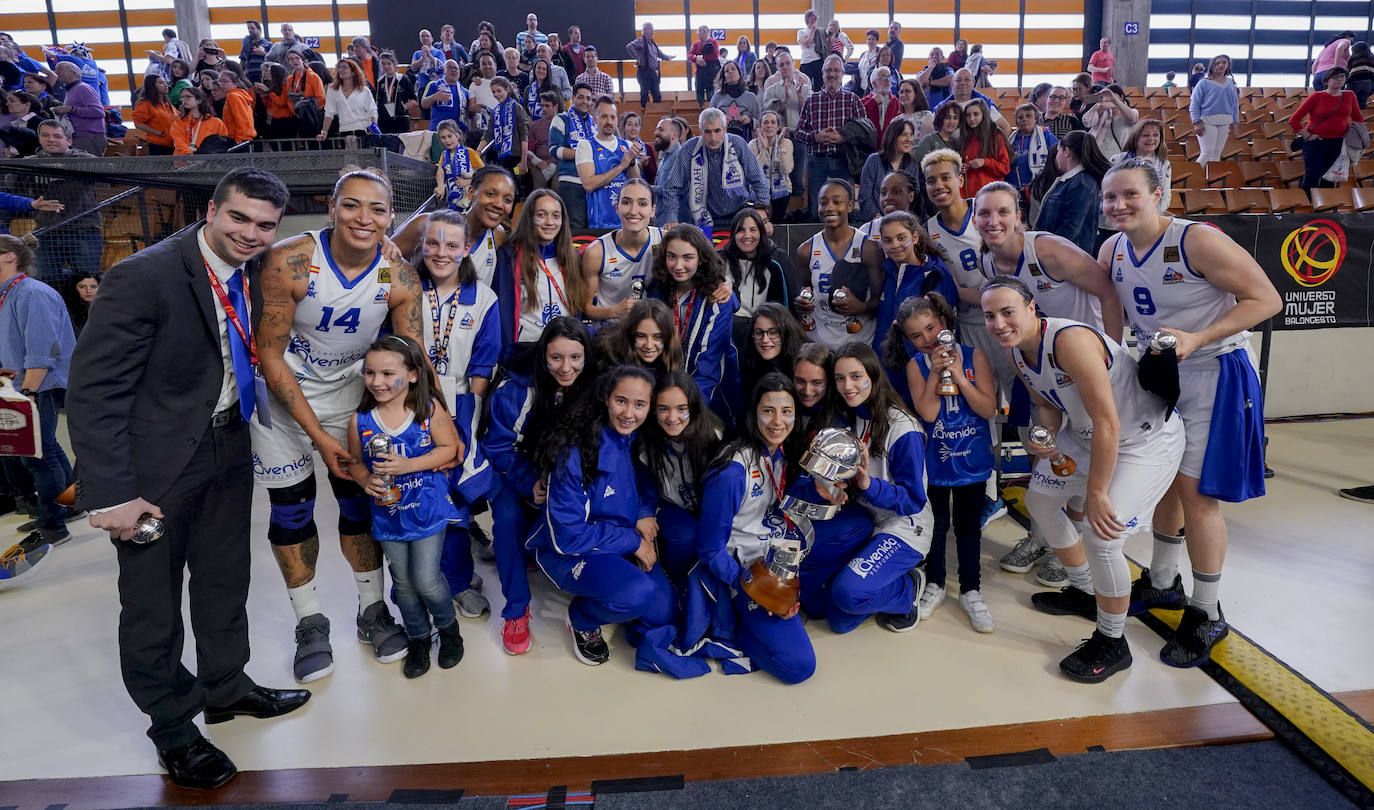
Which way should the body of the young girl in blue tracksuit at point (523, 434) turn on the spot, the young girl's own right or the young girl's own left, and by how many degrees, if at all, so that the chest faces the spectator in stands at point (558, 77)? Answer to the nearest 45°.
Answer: approximately 135° to the young girl's own left

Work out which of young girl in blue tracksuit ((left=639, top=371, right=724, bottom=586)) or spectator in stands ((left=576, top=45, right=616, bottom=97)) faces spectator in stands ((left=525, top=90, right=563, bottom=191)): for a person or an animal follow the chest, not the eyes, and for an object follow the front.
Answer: spectator in stands ((left=576, top=45, right=616, bottom=97))

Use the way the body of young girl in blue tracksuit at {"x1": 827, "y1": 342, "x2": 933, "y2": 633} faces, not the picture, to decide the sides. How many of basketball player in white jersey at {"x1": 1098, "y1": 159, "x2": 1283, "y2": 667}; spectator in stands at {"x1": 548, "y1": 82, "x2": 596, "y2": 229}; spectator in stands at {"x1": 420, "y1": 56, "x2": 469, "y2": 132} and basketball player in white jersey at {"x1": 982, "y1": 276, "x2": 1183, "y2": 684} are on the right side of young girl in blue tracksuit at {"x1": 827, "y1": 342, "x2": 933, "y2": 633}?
2

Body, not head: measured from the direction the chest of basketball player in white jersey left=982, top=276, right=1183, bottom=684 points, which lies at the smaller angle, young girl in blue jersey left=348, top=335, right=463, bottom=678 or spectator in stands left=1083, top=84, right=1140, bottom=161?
the young girl in blue jersey

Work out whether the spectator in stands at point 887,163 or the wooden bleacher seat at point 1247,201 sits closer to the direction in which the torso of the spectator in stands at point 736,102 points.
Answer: the spectator in stands

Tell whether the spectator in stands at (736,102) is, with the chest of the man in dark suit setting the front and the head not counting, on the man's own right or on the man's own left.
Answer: on the man's own left
